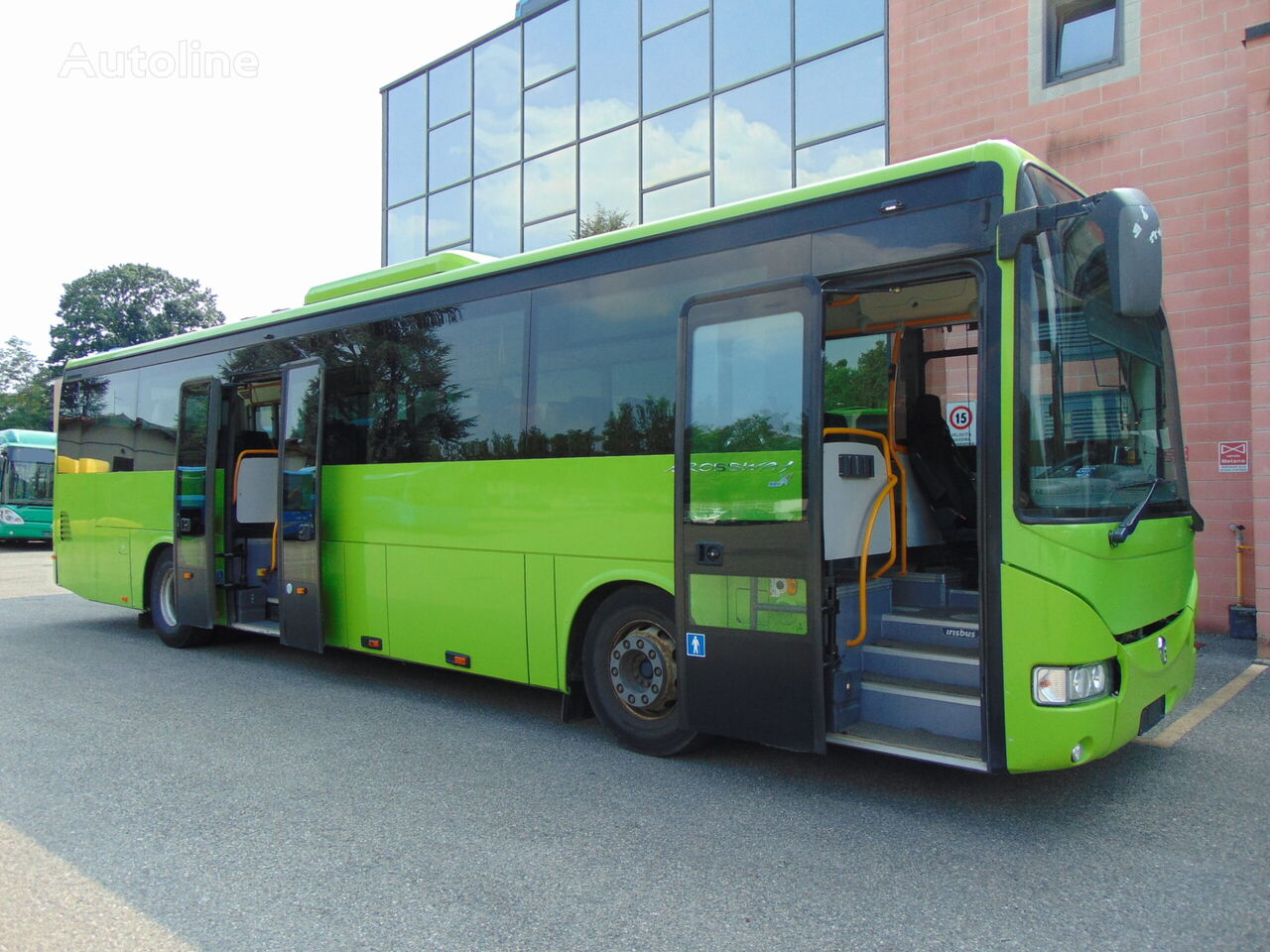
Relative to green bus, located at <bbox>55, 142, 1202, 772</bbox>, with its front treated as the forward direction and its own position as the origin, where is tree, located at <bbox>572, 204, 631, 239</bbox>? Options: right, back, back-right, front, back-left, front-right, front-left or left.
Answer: back-left

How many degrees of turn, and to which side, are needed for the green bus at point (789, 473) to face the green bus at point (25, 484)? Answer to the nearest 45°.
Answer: approximately 180°

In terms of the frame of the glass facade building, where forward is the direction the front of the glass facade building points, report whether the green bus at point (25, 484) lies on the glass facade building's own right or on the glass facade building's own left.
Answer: on the glass facade building's own right

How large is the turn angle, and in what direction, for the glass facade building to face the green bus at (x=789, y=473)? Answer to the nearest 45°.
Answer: approximately 45° to its left

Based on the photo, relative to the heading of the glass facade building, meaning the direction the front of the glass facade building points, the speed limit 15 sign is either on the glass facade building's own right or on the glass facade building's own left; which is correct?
on the glass facade building's own left

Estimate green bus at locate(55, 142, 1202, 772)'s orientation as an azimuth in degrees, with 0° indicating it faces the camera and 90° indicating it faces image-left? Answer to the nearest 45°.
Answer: approximately 315°

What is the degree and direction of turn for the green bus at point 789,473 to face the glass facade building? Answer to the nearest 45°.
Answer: approximately 135° to its left

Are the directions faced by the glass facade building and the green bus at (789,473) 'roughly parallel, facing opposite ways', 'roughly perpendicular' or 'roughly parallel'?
roughly perpendicular

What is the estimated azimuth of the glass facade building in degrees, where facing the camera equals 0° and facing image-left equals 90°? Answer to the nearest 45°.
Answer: approximately 45°
